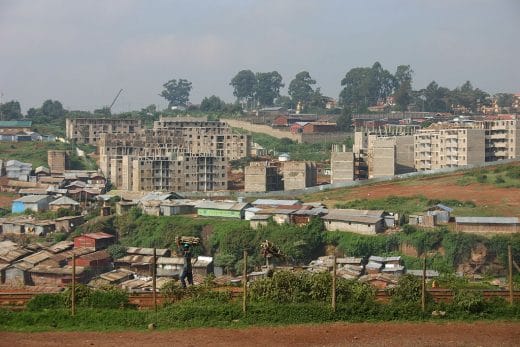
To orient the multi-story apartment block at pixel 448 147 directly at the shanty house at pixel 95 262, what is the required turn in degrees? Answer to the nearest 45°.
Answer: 0° — it already faces it

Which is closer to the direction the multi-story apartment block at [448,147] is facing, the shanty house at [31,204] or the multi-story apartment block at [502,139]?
the shanty house

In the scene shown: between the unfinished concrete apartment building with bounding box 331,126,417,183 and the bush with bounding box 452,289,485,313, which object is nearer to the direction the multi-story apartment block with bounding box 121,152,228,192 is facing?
the bush

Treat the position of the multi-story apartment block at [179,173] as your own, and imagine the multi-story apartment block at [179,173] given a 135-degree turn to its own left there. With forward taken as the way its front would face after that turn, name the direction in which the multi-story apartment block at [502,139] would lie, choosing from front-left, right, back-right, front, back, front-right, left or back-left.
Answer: front-right

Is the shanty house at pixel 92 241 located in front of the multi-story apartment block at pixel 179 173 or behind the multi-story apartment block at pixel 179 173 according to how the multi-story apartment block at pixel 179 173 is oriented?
in front

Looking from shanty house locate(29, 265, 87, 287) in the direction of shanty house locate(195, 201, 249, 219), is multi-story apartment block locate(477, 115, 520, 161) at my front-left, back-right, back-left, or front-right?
front-right

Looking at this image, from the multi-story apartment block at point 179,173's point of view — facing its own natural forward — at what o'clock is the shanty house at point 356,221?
The shanty house is roughly at 11 o'clock from the multi-story apartment block.

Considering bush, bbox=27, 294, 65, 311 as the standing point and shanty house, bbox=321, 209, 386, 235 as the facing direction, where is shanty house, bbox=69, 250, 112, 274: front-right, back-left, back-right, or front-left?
front-left

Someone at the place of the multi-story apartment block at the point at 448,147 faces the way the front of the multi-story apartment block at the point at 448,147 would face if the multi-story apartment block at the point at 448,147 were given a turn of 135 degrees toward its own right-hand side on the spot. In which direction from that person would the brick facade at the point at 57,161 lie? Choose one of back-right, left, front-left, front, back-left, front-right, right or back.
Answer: left

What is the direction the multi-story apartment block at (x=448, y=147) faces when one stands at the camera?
facing the viewer and to the left of the viewer

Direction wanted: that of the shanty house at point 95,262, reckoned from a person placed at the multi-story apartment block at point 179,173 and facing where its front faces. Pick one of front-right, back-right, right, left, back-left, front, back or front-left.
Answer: front

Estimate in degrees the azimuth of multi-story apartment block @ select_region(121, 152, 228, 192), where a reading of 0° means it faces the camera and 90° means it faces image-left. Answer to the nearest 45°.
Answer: approximately 0°

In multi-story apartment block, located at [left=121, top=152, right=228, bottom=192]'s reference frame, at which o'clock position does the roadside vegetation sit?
The roadside vegetation is roughly at 12 o'clock from the multi-story apartment block.

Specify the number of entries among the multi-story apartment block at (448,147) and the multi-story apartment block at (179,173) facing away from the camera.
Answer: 0

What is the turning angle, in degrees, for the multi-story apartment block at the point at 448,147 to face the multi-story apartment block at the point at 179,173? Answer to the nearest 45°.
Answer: approximately 45° to its right
